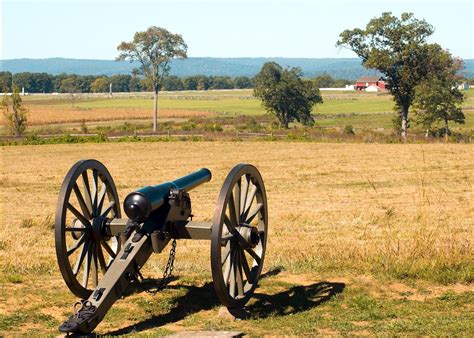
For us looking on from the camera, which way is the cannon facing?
facing away from the viewer and to the right of the viewer
